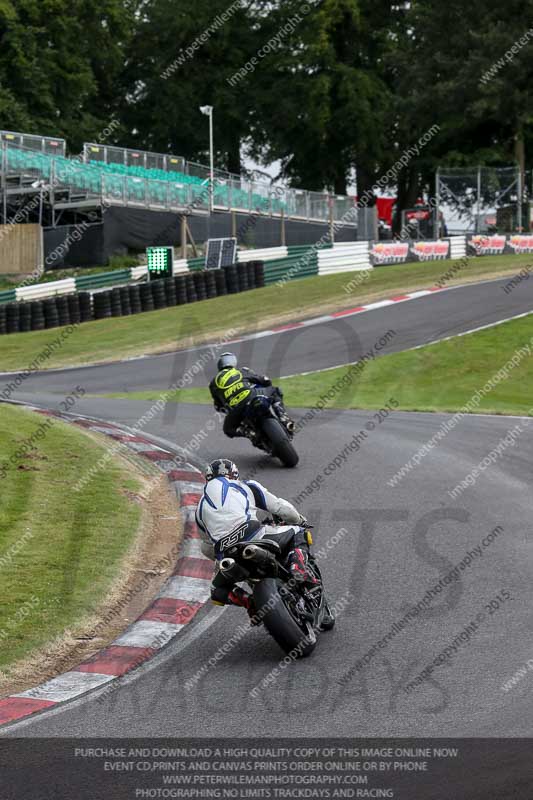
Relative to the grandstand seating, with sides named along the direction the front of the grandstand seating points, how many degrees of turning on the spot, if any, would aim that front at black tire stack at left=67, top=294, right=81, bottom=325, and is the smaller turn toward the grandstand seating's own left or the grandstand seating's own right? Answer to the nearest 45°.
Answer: approximately 45° to the grandstand seating's own right

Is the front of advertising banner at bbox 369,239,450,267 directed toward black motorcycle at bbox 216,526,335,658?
yes

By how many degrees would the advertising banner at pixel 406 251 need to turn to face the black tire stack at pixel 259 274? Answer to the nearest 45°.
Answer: approximately 45° to its right

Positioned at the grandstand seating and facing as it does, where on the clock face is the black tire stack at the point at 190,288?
The black tire stack is roughly at 1 o'clock from the grandstand seating.

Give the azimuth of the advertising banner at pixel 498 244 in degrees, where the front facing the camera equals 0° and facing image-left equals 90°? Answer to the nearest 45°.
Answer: approximately 0°

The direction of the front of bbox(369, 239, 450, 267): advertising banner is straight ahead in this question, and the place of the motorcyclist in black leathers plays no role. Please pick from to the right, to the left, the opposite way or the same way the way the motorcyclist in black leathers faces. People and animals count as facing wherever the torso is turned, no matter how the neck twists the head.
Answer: the opposite way

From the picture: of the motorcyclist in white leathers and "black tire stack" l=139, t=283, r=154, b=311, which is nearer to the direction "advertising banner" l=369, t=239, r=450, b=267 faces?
the motorcyclist in white leathers

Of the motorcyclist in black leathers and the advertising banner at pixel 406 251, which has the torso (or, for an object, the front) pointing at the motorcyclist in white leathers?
the advertising banner

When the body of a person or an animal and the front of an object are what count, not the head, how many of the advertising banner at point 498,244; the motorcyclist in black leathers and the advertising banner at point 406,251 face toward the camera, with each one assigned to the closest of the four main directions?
2

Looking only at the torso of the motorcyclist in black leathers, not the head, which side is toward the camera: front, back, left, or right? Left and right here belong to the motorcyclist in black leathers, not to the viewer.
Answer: back

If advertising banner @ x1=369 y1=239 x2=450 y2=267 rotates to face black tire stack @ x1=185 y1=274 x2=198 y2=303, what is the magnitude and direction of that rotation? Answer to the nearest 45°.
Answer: approximately 45° to its right

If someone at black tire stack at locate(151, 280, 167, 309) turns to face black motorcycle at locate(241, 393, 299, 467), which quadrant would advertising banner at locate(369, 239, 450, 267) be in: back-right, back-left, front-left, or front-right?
back-left
